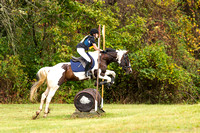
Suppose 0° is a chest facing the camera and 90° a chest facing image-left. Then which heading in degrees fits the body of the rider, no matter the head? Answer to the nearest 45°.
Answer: approximately 270°

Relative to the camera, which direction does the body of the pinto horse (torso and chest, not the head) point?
to the viewer's right
